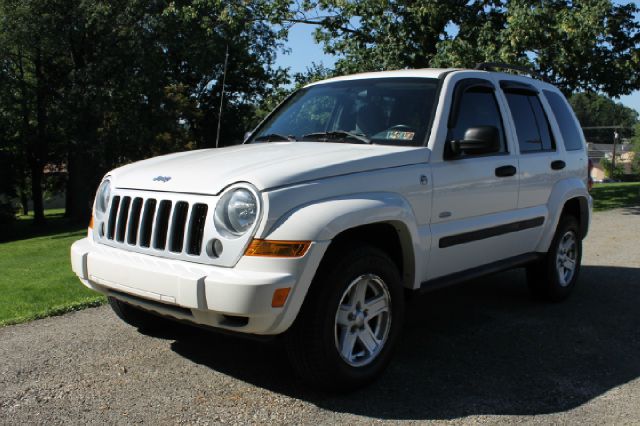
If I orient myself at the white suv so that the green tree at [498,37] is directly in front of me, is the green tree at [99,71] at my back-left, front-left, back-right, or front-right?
front-left

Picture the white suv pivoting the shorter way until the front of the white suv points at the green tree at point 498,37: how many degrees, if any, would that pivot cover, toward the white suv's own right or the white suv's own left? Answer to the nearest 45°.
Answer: approximately 135° to the white suv's own right

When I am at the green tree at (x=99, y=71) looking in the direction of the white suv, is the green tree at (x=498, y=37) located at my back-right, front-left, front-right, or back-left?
front-left

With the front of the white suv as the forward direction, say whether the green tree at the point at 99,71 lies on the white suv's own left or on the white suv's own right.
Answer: on the white suv's own right

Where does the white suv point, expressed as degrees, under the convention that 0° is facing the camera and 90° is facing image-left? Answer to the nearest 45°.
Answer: approximately 45°
